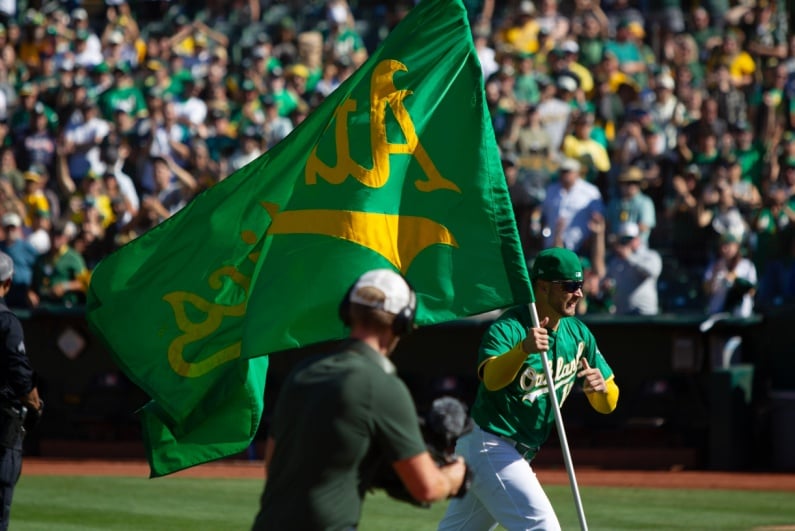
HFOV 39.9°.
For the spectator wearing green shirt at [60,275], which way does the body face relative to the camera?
toward the camera

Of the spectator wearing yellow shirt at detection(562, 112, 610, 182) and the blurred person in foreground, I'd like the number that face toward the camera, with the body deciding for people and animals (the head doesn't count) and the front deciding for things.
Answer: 1

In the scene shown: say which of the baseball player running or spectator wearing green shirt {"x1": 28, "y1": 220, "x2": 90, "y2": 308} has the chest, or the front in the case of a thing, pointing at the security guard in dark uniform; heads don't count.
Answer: the spectator wearing green shirt

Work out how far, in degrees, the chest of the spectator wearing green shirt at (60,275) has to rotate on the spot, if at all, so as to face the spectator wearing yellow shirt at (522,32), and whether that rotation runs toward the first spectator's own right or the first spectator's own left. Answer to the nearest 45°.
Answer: approximately 90° to the first spectator's own left

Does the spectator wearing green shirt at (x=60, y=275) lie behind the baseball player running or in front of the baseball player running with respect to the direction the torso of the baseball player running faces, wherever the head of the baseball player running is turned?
behind

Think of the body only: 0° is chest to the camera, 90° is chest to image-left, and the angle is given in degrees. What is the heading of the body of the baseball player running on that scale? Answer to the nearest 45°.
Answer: approximately 315°

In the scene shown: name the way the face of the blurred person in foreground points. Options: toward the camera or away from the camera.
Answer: away from the camera

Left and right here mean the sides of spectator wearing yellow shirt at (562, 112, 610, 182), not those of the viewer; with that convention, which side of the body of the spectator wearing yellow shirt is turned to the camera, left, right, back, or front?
front

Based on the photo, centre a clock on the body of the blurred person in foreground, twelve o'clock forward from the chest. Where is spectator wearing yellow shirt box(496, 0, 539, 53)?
The spectator wearing yellow shirt is roughly at 11 o'clock from the blurred person in foreground.

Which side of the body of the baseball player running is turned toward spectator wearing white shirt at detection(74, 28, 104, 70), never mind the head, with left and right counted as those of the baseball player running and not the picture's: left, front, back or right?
back

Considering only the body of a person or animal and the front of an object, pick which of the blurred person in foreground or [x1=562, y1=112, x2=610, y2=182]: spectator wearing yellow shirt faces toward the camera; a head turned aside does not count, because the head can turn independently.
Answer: the spectator wearing yellow shirt

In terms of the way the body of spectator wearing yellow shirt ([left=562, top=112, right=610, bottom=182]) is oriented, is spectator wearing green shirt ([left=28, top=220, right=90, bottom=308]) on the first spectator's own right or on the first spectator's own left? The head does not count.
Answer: on the first spectator's own right

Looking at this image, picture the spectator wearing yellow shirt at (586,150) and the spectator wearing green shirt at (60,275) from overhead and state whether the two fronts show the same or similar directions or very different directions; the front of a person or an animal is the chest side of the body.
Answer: same or similar directions

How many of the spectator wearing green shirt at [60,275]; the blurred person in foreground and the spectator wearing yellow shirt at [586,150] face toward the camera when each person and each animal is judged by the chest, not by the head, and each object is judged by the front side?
2

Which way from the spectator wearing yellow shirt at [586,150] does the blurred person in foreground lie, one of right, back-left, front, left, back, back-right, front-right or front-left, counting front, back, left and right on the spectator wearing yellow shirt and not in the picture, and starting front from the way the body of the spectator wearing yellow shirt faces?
front

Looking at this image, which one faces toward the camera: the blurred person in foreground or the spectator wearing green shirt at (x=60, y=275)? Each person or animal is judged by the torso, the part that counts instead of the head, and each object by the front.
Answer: the spectator wearing green shirt

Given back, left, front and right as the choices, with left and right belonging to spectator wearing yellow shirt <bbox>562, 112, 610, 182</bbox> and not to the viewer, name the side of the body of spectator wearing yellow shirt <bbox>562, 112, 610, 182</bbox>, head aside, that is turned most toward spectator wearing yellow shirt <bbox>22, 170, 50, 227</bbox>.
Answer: right

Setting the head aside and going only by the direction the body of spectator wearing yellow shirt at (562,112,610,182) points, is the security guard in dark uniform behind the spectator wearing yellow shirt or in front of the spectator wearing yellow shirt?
in front
